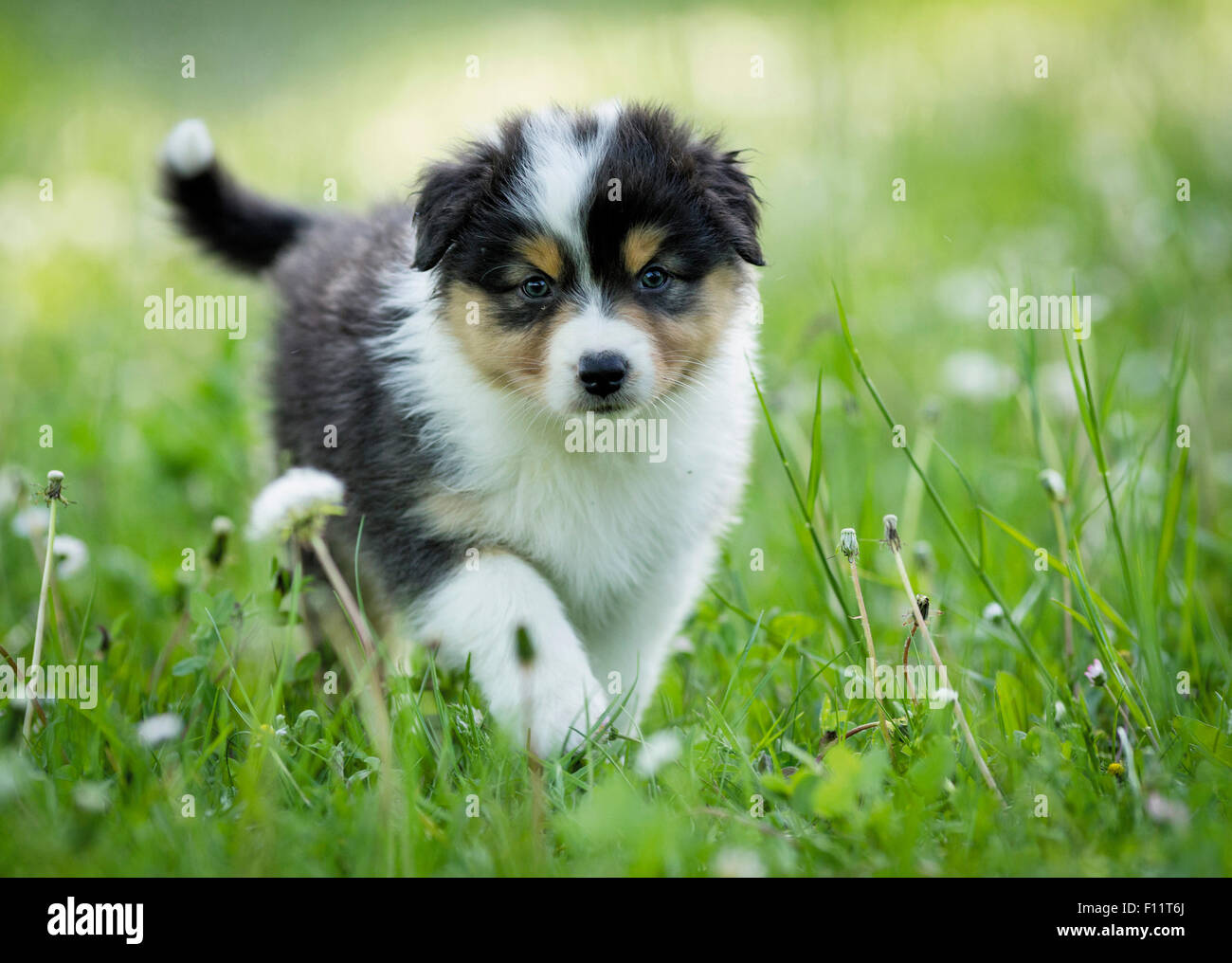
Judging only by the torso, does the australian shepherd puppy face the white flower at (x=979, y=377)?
no

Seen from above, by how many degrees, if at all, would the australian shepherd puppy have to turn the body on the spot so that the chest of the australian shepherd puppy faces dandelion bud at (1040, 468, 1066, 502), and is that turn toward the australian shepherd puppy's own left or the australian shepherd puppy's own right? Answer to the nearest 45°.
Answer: approximately 45° to the australian shepherd puppy's own left

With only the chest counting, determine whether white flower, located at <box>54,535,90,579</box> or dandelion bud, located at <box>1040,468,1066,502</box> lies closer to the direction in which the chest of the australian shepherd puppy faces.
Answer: the dandelion bud

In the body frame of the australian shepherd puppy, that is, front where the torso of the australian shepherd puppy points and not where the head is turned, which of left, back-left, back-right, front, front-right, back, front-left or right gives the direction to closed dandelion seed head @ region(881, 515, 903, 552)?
front

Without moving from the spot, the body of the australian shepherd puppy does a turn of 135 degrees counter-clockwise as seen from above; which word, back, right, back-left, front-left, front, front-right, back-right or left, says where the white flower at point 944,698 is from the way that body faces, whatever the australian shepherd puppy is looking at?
back-right

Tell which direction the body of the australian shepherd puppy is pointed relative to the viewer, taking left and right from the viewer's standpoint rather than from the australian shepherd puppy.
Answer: facing the viewer and to the right of the viewer

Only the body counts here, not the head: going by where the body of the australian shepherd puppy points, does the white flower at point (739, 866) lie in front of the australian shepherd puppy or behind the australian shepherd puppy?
in front

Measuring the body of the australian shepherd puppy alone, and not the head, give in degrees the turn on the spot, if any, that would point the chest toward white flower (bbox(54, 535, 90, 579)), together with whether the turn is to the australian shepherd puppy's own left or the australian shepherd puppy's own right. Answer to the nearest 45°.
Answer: approximately 135° to the australian shepherd puppy's own right

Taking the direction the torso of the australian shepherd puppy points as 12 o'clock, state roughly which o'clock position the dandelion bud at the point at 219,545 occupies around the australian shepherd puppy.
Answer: The dandelion bud is roughly at 5 o'clock from the australian shepherd puppy.

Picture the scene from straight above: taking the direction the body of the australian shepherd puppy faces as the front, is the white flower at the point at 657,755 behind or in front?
in front
